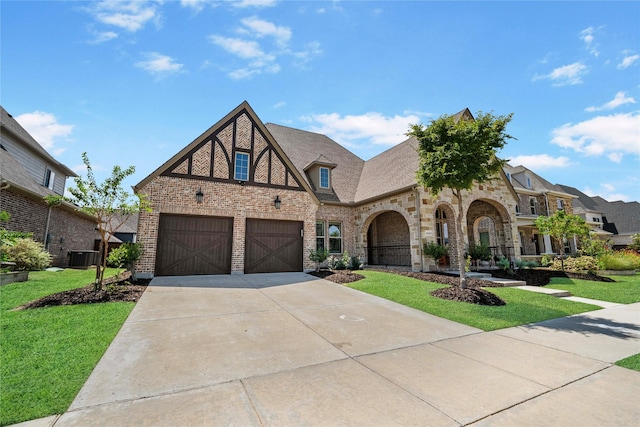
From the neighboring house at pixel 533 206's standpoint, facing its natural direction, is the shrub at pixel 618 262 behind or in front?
in front

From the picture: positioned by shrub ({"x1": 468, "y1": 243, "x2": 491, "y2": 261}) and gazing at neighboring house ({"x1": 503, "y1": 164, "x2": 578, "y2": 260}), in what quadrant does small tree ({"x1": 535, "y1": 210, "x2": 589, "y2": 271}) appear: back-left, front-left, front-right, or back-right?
front-right

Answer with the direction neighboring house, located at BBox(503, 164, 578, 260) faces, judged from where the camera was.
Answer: facing the viewer and to the right of the viewer

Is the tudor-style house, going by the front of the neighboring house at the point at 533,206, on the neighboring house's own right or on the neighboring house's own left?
on the neighboring house's own right

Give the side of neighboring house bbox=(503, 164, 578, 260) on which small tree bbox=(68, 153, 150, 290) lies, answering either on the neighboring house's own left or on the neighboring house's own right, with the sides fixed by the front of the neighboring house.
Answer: on the neighboring house's own right

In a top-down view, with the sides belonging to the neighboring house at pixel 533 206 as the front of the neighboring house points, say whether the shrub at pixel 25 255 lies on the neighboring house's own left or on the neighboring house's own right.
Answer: on the neighboring house's own right

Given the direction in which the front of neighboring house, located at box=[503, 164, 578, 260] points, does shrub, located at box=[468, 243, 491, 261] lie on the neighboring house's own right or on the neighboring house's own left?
on the neighboring house's own right

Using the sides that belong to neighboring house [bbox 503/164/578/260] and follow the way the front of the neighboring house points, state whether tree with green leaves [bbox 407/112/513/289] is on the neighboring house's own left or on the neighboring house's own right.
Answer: on the neighboring house's own right

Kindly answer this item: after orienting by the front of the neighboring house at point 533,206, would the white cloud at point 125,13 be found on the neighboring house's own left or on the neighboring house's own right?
on the neighboring house's own right

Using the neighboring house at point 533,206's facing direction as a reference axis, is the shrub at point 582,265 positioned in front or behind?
in front

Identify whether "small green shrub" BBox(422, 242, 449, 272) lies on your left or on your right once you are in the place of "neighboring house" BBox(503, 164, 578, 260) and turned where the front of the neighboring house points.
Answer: on your right

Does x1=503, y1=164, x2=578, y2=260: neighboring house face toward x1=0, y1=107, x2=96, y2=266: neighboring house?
no
